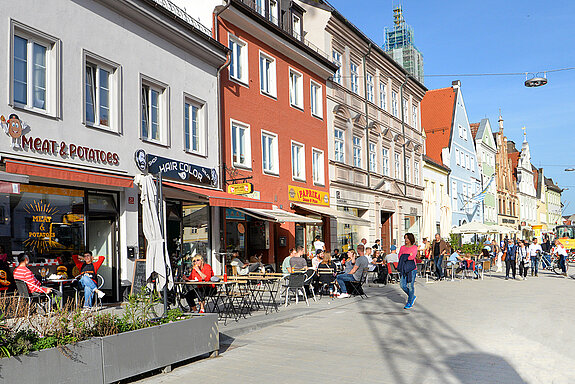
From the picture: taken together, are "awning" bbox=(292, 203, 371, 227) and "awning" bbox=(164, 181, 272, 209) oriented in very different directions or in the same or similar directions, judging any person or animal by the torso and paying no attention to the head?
same or similar directions

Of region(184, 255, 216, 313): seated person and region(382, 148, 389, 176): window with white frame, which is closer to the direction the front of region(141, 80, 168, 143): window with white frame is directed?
the seated person

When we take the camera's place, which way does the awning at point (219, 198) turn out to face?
facing the viewer and to the right of the viewer

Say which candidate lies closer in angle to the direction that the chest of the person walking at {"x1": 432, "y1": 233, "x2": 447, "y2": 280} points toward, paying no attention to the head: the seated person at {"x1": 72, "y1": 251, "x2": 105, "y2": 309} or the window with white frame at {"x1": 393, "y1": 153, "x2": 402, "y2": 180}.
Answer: the seated person

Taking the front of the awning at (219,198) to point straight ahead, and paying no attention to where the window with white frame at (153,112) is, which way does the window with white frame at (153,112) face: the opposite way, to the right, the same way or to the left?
the same way

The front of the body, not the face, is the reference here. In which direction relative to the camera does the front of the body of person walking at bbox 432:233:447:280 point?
toward the camera

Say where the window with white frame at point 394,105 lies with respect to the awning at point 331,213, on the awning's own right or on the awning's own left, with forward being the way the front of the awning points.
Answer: on the awning's own left

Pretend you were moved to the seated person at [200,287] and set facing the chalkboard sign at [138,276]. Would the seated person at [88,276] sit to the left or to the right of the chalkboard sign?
left

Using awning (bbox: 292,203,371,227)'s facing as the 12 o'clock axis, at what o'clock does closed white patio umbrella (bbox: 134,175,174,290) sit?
The closed white patio umbrella is roughly at 2 o'clock from the awning.

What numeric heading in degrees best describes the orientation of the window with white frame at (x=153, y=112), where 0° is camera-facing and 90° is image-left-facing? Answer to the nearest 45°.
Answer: approximately 315°

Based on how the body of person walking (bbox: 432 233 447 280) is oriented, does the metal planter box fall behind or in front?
in front

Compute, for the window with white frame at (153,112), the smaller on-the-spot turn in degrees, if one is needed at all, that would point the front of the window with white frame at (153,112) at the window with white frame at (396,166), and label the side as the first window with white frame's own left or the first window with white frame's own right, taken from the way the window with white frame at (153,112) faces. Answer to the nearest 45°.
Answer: approximately 90° to the first window with white frame's own left

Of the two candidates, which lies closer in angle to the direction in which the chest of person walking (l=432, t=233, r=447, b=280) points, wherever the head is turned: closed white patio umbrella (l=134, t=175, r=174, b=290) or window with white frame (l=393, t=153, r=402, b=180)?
the closed white patio umbrella
